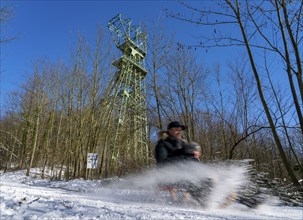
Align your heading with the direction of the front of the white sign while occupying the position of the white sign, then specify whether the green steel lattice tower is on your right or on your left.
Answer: on your left

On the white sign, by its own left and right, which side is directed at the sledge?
front

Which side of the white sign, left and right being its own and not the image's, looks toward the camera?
front

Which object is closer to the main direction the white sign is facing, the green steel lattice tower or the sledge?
the sledge
